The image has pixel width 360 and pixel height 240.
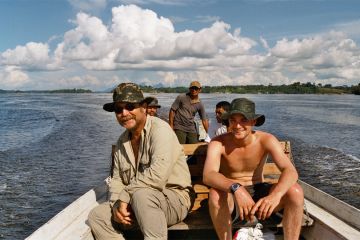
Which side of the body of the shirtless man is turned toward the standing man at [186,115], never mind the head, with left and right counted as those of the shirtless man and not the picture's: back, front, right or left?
back

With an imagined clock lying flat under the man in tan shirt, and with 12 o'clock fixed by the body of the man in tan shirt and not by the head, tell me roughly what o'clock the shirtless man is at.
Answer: The shirtless man is roughly at 8 o'clock from the man in tan shirt.

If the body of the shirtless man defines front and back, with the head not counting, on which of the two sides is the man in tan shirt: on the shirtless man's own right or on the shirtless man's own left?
on the shirtless man's own right

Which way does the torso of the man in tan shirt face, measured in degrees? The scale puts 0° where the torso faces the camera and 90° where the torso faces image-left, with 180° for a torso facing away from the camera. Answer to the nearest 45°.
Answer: approximately 45°
